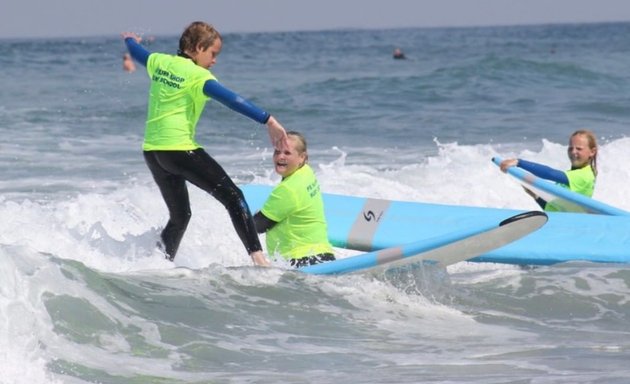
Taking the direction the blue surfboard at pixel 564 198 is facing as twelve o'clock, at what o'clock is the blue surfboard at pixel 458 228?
the blue surfboard at pixel 458 228 is roughly at 11 o'clock from the blue surfboard at pixel 564 198.

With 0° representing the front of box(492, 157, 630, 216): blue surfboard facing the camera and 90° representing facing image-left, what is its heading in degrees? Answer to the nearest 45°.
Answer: approximately 90°
